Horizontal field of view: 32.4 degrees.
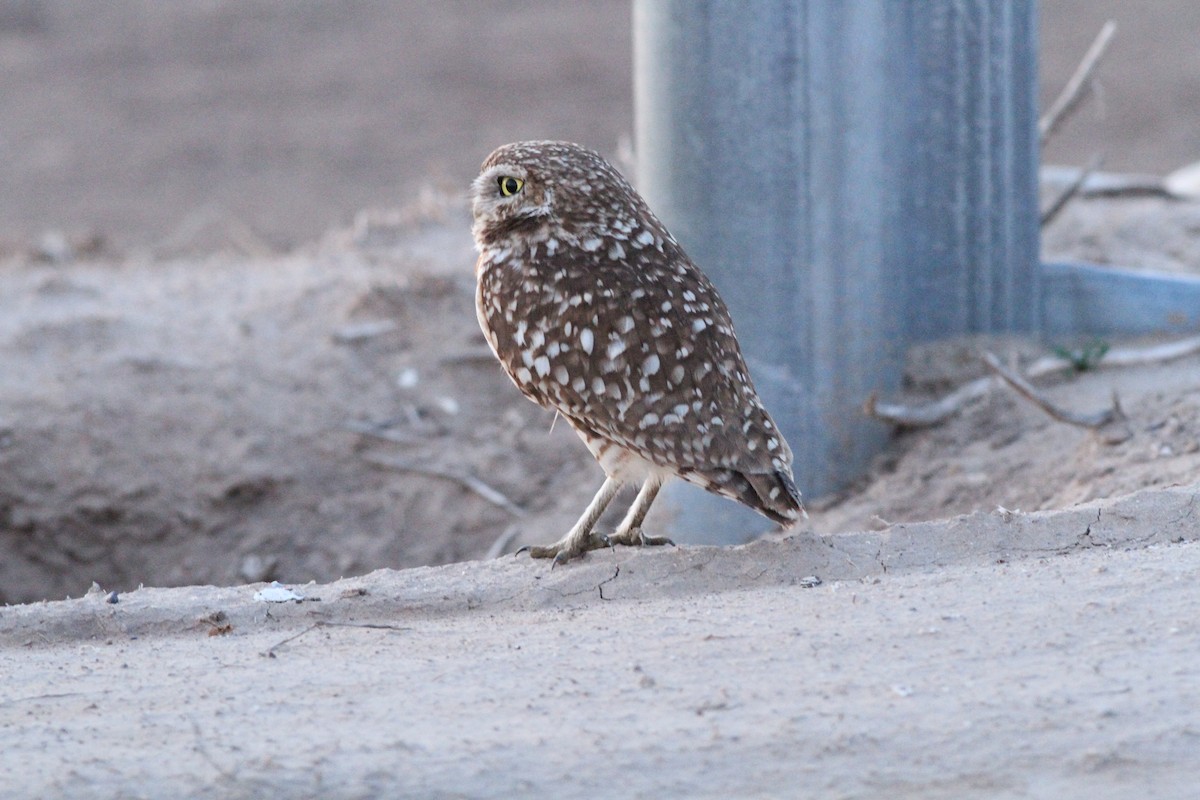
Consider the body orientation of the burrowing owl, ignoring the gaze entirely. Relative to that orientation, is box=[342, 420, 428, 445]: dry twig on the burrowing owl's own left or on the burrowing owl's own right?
on the burrowing owl's own right

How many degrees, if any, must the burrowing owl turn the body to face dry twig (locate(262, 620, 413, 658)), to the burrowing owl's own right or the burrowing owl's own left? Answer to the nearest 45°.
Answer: approximately 45° to the burrowing owl's own left

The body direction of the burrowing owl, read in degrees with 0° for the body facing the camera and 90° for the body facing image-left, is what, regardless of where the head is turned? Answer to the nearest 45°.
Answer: approximately 90°

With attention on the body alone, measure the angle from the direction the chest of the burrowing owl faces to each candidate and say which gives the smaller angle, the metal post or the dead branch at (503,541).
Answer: the dead branch

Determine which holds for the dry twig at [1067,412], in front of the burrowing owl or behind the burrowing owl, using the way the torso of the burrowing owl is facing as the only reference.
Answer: behind

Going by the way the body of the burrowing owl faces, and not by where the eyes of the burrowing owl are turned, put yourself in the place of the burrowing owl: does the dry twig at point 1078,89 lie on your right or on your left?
on your right
